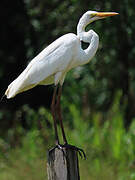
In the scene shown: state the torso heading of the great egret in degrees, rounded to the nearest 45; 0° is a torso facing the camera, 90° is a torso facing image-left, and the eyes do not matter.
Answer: approximately 270°
